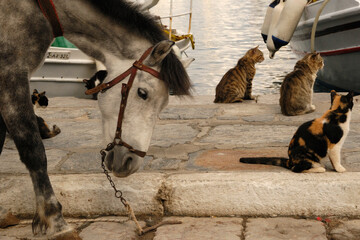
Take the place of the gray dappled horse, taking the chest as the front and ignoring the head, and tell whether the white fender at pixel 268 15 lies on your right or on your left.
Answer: on your left

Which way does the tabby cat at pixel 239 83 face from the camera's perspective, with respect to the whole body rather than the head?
to the viewer's right

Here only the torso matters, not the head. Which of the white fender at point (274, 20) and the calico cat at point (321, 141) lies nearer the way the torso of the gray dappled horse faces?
the calico cat

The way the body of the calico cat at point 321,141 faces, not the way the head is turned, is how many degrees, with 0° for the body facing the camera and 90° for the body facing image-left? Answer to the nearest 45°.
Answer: approximately 270°

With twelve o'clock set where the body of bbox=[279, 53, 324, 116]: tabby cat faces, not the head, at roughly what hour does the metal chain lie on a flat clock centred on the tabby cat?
The metal chain is roughly at 5 o'clock from the tabby cat.

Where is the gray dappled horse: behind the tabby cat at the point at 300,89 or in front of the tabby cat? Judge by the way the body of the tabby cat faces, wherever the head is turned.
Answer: behind

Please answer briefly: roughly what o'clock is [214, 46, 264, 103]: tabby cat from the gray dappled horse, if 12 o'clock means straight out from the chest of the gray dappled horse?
The tabby cat is roughly at 10 o'clock from the gray dappled horse.

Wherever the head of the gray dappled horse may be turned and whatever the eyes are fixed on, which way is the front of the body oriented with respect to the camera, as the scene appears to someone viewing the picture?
to the viewer's right

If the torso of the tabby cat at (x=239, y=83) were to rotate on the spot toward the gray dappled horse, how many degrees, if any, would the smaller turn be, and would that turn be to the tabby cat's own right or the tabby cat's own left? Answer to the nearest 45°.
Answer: approximately 90° to the tabby cat's own right
